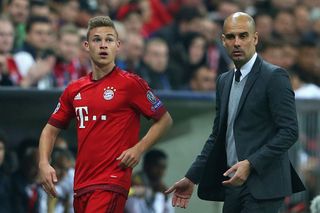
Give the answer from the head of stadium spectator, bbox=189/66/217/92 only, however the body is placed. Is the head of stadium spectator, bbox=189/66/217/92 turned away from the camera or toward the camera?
toward the camera

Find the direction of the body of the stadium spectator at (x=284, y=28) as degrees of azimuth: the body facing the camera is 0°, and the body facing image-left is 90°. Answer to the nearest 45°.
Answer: approximately 0°

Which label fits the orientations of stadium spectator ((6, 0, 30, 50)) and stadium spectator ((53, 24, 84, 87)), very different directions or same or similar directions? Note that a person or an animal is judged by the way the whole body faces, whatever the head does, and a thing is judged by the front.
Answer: same or similar directions

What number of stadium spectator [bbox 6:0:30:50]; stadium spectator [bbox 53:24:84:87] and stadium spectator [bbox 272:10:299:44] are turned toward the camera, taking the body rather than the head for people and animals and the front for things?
3

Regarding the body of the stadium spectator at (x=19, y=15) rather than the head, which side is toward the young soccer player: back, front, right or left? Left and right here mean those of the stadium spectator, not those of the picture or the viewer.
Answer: front

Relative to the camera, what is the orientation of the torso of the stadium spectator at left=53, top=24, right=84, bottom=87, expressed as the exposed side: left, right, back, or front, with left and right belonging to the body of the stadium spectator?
front

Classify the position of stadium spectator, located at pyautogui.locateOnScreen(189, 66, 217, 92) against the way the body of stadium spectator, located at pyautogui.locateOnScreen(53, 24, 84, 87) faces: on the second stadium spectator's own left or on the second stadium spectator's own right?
on the second stadium spectator's own left

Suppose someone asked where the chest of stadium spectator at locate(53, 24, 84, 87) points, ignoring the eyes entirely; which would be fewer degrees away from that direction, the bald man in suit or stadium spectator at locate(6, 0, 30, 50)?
the bald man in suit

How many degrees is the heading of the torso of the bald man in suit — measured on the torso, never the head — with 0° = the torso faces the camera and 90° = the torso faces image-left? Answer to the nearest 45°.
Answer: approximately 45°
